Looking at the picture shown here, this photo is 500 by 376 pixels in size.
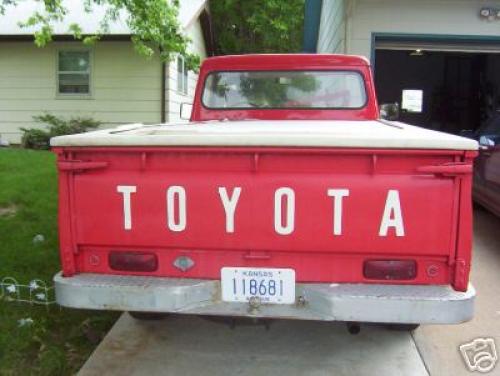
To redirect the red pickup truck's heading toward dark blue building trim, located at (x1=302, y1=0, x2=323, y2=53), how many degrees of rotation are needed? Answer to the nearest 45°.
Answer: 0° — it already faces it

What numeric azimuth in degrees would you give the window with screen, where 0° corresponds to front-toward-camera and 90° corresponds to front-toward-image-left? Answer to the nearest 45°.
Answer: approximately 0°

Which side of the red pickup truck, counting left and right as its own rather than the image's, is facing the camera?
back

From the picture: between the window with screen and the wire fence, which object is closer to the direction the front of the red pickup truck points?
the window with screen

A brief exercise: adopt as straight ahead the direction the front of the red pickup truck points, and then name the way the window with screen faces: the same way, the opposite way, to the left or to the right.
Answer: the opposite way

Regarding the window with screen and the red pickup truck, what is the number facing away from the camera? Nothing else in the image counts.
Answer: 1

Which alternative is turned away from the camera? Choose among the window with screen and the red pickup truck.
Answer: the red pickup truck

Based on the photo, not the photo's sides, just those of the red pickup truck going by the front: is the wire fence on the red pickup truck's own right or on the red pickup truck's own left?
on the red pickup truck's own left
